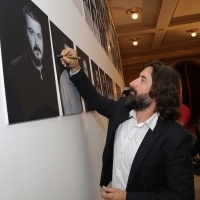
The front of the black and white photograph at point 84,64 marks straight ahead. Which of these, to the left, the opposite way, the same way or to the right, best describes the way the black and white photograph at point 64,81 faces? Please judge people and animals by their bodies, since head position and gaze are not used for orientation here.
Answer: the same way

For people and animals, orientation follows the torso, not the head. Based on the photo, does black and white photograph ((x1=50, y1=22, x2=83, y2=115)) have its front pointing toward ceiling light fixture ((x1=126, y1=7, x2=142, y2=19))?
no

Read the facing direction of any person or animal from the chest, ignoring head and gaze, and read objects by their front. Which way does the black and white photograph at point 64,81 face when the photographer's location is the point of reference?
facing the viewer and to the right of the viewer

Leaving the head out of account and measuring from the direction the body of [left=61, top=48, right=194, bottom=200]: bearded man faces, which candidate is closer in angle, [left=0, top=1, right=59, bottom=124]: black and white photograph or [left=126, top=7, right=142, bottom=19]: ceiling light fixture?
the black and white photograph

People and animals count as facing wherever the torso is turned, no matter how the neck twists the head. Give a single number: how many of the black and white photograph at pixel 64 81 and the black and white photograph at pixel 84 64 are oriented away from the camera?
0

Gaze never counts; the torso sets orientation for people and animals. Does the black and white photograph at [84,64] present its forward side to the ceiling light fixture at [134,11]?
no

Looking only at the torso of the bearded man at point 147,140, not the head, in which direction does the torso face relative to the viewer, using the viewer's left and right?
facing the viewer and to the left of the viewer

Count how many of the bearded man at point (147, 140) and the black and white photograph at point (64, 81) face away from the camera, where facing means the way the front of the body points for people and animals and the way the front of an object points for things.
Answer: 0

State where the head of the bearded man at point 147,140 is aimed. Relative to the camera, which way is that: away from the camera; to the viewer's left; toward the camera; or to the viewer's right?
to the viewer's left
